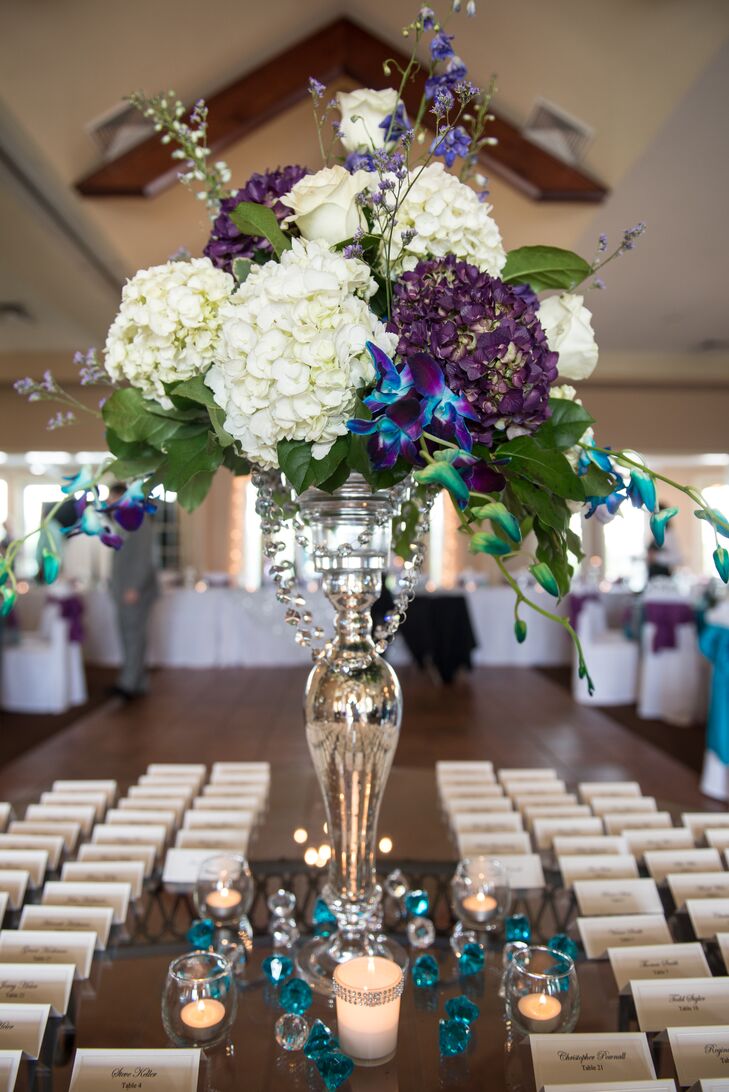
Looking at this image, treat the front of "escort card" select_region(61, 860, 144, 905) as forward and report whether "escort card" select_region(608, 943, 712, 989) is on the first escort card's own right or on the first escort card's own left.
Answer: on the first escort card's own left

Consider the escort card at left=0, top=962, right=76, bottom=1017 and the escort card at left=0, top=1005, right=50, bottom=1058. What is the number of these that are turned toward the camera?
2

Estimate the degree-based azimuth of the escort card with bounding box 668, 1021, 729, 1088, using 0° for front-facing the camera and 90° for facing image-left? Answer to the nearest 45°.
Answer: approximately 0°

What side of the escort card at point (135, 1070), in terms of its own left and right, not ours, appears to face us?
front

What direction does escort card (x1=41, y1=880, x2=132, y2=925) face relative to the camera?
toward the camera

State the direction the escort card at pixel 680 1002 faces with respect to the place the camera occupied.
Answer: facing the viewer

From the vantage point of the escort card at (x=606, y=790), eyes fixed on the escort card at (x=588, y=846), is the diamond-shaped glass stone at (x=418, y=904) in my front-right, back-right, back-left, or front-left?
front-right

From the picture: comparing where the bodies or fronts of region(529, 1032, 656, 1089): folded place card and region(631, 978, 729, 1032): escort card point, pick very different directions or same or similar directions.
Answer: same or similar directions

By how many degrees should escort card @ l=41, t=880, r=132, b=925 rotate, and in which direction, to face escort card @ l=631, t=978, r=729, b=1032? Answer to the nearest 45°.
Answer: approximately 45° to its left

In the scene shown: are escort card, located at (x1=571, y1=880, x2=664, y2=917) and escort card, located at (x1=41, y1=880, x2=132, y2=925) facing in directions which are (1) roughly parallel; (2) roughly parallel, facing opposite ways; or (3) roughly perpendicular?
roughly parallel

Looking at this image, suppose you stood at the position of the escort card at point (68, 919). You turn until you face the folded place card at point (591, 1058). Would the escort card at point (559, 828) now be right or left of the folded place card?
left

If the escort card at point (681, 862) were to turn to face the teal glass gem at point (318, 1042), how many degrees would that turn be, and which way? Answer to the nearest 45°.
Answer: approximately 45° to its right

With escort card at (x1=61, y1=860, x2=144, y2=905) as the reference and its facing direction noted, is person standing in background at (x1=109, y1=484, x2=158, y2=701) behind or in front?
behind

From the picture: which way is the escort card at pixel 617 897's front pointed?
toward the camera
